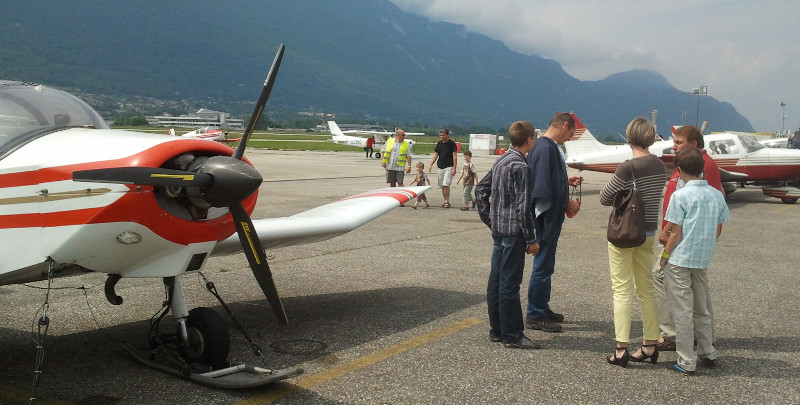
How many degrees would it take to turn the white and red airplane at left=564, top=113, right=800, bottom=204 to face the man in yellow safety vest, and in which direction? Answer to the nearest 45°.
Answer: approximately 135° to its right

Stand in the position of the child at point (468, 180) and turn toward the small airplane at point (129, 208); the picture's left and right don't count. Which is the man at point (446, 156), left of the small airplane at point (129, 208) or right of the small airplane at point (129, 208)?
right

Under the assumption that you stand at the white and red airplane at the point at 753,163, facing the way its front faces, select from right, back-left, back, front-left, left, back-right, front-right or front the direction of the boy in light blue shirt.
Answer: right

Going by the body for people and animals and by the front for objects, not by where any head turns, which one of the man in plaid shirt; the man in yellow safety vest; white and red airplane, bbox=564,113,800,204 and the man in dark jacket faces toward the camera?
the man in yellow safety vest

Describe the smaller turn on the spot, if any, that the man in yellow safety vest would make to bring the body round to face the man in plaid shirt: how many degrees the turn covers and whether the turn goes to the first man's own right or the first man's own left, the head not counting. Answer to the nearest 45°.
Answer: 0° — they already face them

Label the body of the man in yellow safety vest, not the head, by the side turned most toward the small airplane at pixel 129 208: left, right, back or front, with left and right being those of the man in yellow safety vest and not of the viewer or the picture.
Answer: front

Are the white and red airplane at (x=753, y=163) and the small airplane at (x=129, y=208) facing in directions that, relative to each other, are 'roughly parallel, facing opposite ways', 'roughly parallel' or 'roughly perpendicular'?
roughly parallel

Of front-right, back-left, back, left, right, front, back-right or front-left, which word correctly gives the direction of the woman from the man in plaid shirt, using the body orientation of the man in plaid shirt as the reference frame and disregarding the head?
front-right

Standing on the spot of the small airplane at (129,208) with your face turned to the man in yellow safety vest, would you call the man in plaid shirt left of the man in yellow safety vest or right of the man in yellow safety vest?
right

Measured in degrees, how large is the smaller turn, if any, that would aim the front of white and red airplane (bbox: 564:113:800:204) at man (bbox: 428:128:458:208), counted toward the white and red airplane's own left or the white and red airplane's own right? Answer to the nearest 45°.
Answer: approximately 135° to the white and red airplane's own right

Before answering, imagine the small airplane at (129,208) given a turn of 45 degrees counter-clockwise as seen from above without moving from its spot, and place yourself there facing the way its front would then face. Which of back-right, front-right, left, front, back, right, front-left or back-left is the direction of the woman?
front

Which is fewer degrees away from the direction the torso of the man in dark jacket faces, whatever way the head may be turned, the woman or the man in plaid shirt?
the woman

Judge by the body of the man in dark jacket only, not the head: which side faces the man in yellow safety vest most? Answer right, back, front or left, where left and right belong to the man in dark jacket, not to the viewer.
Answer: left

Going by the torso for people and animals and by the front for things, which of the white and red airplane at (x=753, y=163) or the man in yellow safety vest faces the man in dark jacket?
the man in yellow safety vest

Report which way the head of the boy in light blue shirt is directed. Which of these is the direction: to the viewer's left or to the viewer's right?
to the viewer's left

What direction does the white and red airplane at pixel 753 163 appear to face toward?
to the viewer's right

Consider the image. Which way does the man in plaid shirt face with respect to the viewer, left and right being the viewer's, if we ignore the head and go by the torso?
facing away from the viewer and to the right of the viewer

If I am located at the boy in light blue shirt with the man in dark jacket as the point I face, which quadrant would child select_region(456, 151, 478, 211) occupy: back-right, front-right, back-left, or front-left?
front-right

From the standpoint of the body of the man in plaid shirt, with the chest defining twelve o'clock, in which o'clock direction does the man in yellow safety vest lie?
The man in yellow safety vest is roughly at 10 o'clock from the man in plaid shirt.

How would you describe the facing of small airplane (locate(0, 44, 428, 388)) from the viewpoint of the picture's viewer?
facing the viewer and to the right of the viewer

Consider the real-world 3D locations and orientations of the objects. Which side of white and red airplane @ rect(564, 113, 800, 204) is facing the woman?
right

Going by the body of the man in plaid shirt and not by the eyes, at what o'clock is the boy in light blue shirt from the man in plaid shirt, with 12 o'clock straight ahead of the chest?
The boy in light blue shirt is roughly at 2 o'clock from the man in plaid shirt.
